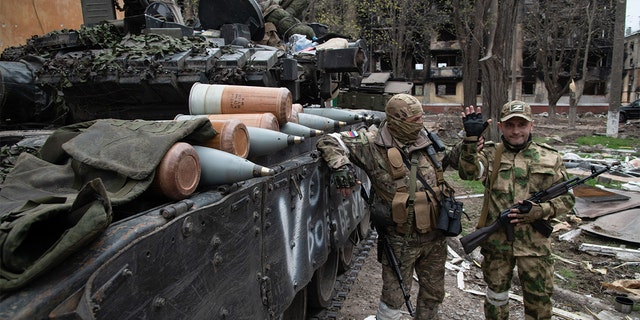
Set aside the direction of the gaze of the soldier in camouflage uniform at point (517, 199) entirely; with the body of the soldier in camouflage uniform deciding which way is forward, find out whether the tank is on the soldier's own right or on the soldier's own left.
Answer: on the soldier's own right

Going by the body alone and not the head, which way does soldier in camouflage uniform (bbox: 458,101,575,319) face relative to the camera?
toward the camera

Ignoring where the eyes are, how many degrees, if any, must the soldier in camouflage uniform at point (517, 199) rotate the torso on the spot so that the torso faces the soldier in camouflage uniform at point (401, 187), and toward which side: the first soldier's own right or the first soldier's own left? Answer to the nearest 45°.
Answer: approximately 45° to the first soldier's own right

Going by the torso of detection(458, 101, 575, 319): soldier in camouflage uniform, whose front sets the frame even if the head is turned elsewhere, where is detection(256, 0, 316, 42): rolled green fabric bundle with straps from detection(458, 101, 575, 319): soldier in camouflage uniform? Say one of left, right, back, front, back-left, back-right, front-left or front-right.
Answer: back-right

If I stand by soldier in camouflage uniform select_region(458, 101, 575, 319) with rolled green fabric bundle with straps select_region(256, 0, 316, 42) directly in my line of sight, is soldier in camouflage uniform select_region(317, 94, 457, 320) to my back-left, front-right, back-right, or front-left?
front-left

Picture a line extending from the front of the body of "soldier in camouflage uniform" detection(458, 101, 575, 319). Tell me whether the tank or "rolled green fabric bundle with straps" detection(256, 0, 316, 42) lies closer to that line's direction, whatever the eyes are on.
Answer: the tank
